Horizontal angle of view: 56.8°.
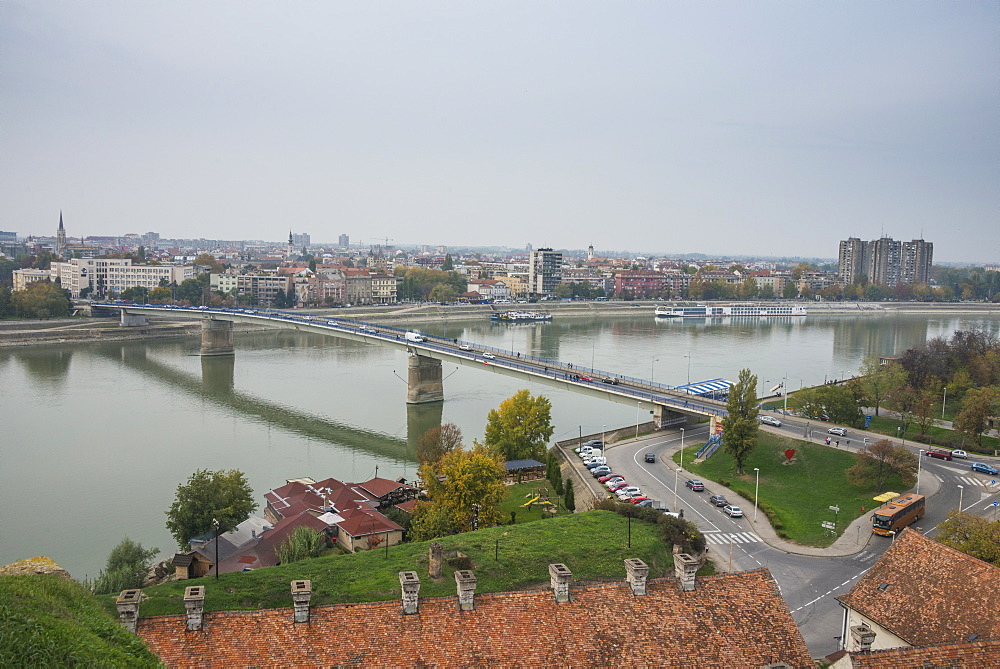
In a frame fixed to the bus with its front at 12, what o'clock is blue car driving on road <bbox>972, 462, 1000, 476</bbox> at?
The blue car driving on road is roughly at 5 o'clock from the bus.

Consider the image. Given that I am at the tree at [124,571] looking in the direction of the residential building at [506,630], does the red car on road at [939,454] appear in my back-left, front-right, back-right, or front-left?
front-left

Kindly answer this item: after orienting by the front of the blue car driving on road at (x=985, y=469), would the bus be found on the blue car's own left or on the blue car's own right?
on the blue car's own right

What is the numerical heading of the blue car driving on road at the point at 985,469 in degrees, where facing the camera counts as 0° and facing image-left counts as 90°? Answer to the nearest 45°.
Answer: approximately 315°

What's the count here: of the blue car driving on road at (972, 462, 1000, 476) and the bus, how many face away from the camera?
0

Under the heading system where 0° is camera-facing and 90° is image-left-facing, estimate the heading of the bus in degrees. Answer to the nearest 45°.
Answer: approximately 45°

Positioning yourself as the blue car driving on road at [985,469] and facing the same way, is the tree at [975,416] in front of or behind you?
behind

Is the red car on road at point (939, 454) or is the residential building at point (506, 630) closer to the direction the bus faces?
the residential building

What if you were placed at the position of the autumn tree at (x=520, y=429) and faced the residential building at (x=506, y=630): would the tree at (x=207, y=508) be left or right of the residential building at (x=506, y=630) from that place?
right

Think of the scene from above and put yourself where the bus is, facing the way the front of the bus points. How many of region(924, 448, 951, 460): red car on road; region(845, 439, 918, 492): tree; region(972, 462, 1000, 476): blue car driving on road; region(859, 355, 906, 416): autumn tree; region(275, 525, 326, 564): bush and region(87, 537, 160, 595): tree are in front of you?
2

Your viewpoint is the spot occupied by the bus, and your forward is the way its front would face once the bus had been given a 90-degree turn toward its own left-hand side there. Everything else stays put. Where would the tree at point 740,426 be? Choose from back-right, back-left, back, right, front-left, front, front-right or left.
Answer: back

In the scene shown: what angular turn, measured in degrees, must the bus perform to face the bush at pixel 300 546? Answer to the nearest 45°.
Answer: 0° — it already faces it

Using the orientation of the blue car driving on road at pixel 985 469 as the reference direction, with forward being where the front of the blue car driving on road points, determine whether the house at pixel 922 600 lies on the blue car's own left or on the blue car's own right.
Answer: on the blue car's own right

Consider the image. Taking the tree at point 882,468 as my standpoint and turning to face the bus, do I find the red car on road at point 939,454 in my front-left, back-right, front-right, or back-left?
back-left
